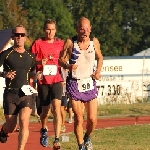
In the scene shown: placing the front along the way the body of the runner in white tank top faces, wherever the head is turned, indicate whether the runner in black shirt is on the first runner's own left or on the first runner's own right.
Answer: on the first runner's own right

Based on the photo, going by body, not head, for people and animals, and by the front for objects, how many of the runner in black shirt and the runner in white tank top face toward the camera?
2

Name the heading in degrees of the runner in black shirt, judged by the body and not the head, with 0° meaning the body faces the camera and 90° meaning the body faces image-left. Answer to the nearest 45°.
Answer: approximately 0°

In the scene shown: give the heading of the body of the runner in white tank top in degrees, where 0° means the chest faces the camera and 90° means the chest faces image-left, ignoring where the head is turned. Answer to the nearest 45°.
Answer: approximately 0°

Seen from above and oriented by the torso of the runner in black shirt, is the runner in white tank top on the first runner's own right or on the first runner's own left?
on the first runner's own left
